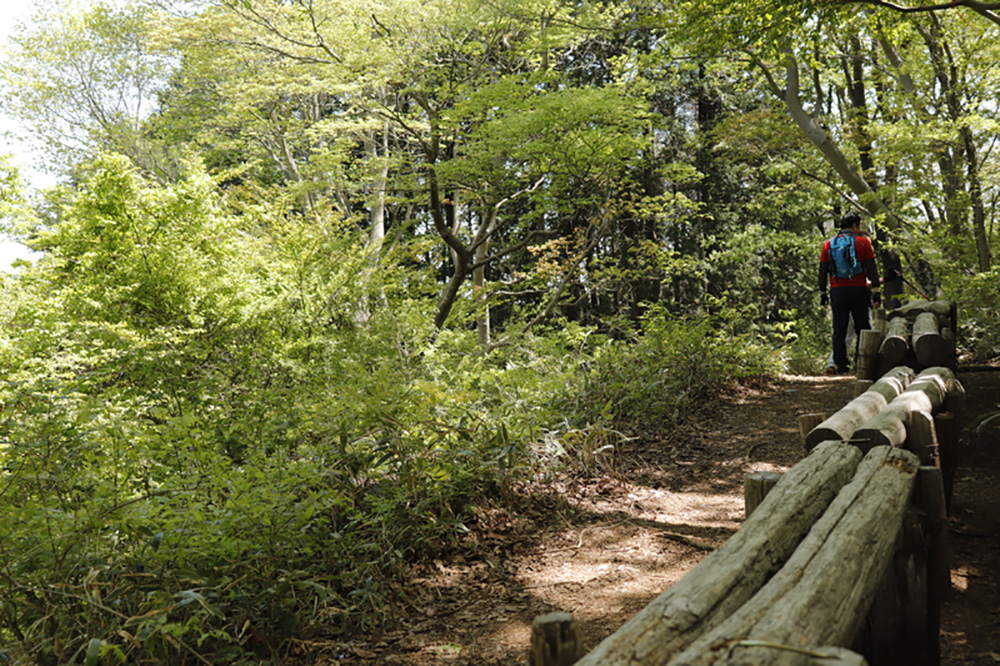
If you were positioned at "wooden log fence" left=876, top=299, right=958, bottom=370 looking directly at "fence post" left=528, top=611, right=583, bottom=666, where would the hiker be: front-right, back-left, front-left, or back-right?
back-right

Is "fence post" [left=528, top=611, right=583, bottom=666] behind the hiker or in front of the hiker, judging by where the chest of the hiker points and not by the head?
behind

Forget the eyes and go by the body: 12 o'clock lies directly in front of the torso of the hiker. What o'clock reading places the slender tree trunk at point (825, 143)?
The slender tree trunk is roughly at 12 o'clock from the hiker.

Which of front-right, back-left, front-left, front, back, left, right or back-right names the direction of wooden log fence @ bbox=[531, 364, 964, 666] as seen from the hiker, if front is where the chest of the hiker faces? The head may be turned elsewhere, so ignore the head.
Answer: back

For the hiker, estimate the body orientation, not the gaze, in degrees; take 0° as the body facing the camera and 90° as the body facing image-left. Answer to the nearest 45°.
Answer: approximately 180°

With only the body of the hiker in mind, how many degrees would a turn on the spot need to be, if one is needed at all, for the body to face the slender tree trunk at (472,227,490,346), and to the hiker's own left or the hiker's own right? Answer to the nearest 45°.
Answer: approximately 45° to the hiker's own left
